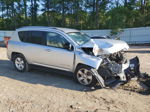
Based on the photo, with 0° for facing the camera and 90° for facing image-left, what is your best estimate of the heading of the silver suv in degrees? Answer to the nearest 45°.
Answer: approximately 315°
